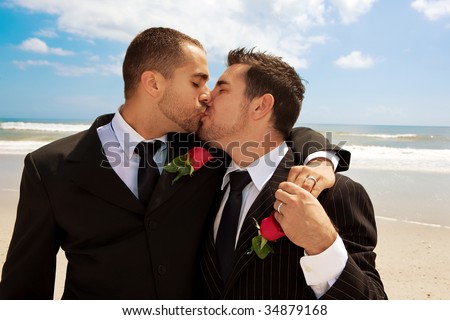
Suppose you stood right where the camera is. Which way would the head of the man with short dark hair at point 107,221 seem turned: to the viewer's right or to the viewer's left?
to the viewer's right

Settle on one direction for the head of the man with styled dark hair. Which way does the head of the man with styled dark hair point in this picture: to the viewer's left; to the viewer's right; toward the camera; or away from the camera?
to the viewer's left

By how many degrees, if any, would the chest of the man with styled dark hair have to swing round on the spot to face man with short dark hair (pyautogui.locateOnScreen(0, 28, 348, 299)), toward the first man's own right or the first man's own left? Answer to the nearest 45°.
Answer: approximately 45° to the first man's own right

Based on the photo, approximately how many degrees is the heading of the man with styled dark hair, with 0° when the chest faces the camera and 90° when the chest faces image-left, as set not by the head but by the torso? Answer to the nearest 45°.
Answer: approximately 45°
